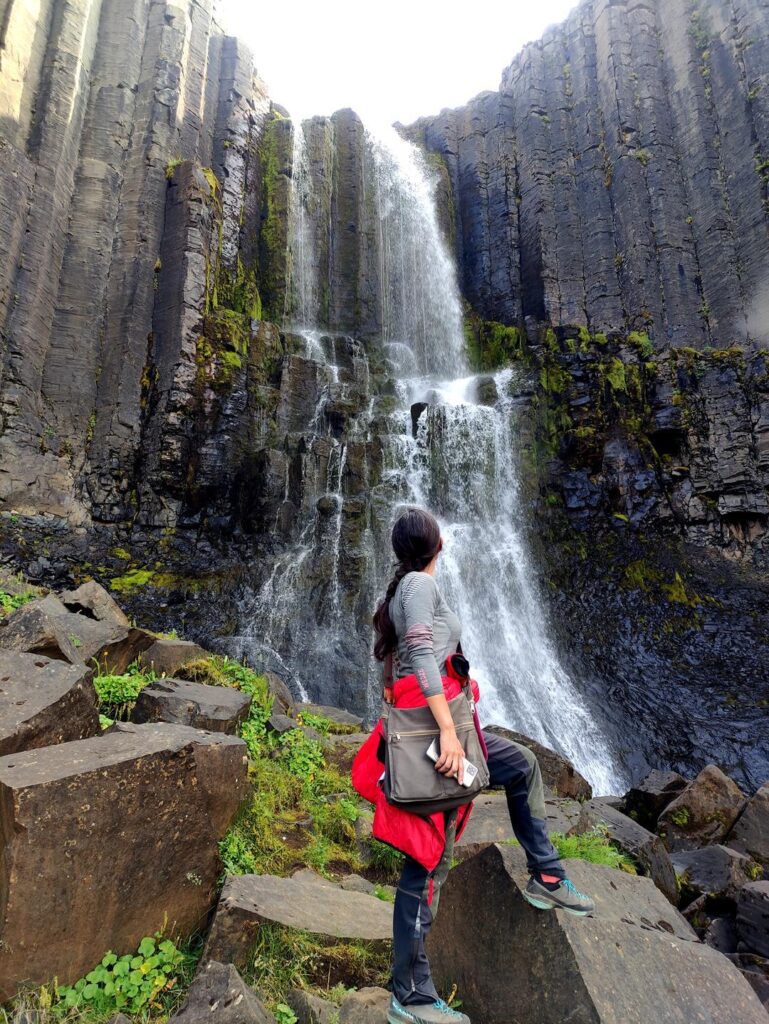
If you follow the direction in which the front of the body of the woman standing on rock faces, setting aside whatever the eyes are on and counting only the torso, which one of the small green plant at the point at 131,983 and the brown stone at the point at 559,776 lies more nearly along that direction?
the brown stone

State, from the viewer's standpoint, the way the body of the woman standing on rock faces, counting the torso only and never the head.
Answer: to the viewer's right

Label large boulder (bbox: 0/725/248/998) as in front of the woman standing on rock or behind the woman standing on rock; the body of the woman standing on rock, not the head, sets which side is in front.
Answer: behind

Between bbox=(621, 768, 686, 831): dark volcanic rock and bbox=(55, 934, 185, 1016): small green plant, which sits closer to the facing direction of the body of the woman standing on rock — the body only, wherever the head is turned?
the dark volcanic rock

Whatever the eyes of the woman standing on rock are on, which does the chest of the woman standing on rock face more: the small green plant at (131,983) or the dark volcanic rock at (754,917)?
the dark volcanic rock

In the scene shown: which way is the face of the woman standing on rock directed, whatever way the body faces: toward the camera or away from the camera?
away from the camera

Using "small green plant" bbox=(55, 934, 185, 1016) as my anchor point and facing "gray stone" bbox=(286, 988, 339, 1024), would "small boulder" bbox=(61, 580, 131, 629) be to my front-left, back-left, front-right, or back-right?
back-left
